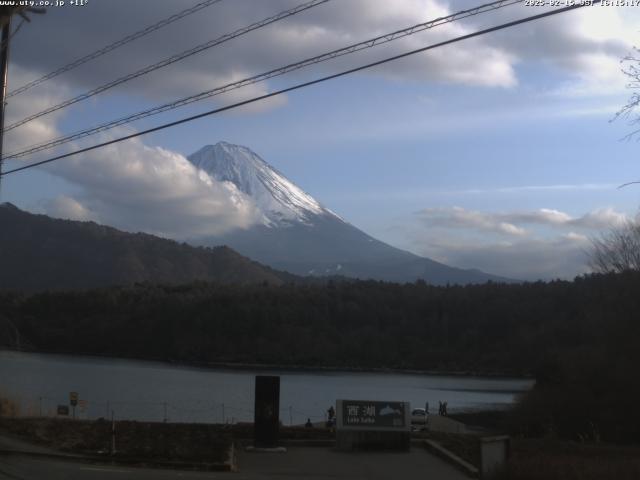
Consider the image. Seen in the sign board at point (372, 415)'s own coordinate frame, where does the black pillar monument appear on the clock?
The black pillar monument is roughly at 2 o'clock from the sign board.

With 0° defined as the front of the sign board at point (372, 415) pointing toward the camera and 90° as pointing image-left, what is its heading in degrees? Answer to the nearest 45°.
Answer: approximately 0°
